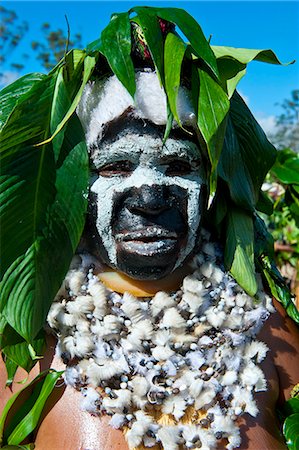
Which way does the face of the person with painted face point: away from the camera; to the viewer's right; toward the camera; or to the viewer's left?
toward the camera

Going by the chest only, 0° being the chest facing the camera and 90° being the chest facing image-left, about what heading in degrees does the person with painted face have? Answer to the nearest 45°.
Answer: approximately 0°

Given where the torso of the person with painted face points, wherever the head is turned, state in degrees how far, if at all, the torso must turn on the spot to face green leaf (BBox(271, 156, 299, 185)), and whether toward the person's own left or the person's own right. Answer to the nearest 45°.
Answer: approximately 135° to the person's own left
